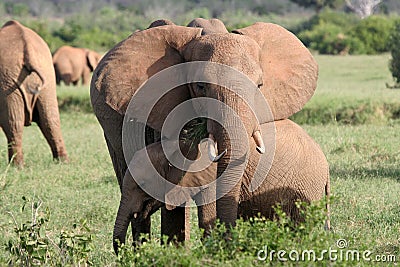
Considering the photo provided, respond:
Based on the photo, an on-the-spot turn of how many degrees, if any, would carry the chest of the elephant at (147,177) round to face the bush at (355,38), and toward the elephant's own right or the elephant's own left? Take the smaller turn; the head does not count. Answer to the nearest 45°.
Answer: approximately 90° to the elephant's own right

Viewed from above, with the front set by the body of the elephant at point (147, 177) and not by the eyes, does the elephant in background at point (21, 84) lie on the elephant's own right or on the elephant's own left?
on the elephant's own right

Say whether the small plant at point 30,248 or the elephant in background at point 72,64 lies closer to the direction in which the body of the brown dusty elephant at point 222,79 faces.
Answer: the small plant

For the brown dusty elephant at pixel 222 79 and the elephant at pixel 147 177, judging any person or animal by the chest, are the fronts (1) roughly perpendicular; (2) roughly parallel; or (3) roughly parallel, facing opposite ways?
roughly perpendicular

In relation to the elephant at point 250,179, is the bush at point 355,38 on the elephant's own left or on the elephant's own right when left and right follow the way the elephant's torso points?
on the elephant's own right

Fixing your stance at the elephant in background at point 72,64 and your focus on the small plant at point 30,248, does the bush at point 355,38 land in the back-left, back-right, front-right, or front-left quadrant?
back-left

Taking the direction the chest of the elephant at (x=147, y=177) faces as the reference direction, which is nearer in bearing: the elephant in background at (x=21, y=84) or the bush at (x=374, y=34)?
the elephant in background

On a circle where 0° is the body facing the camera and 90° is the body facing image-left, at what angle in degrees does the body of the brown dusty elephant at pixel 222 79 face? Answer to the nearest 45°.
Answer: approximately 0°

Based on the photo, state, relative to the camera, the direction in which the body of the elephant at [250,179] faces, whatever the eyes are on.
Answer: to the viewer's left

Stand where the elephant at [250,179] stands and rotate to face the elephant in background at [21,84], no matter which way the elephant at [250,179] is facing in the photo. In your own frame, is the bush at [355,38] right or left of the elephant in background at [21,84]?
right
